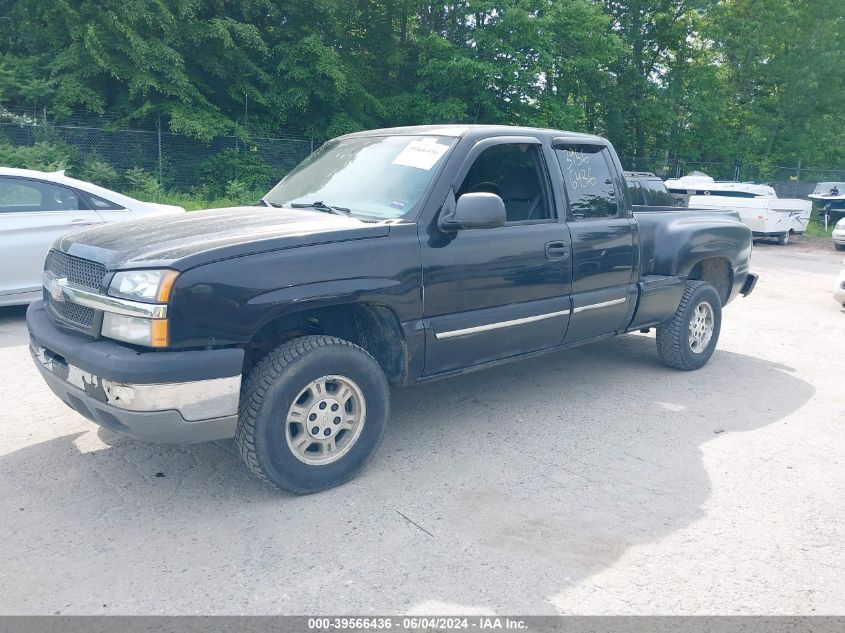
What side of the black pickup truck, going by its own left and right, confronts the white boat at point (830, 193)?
back

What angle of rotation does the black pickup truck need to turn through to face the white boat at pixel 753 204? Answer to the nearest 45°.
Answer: approximately 180°

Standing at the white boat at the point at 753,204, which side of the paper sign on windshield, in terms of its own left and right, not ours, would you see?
back

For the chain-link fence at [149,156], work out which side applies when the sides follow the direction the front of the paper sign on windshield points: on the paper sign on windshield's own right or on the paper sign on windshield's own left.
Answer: on the paper sign on windshield's own right

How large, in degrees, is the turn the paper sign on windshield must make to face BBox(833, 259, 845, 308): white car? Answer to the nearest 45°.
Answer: approximately 180°

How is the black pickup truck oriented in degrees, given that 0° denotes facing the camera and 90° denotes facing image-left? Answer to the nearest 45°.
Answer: approximately 45°

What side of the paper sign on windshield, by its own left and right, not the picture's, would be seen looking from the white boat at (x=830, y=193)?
back
